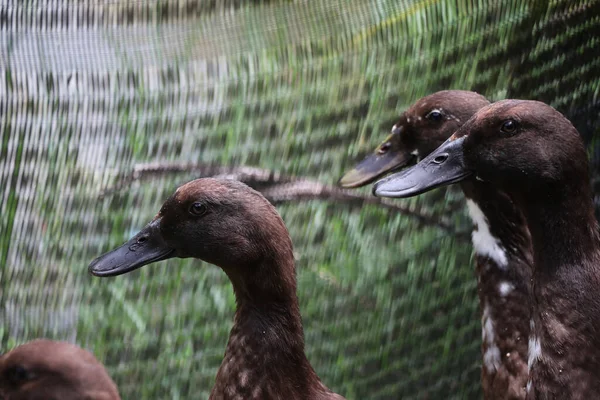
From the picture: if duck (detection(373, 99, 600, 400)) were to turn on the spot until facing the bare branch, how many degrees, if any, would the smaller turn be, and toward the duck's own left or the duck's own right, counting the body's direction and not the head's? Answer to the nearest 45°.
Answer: approximately 45° to the duck's own right

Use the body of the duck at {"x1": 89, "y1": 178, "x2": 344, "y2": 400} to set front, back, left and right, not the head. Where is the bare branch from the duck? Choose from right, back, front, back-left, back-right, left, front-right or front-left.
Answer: right

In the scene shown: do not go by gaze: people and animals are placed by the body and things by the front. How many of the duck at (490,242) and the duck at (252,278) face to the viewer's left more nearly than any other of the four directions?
2

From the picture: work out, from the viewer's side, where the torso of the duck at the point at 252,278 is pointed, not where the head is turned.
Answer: to the viewer's left

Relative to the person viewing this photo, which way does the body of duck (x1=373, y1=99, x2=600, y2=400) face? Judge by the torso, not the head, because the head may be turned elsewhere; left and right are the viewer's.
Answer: facing to the left of the viewer

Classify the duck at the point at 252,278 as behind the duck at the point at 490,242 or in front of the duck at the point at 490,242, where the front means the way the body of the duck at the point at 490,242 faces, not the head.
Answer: in front

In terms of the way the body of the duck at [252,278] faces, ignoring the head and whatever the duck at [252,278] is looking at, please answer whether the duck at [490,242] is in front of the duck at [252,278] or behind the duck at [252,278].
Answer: behind

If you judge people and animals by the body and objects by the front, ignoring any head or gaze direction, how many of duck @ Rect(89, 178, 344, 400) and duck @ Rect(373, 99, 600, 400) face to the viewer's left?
2

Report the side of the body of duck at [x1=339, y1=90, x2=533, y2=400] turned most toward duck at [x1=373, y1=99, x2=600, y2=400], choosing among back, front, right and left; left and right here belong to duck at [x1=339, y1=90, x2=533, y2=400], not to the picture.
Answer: left

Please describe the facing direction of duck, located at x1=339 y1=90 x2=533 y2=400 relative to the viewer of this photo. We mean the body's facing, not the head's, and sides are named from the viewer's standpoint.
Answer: facing to the left of the viewer

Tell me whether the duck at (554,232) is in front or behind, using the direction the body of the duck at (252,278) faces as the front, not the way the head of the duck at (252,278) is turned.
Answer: behind
